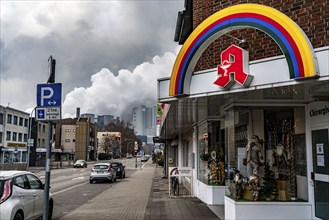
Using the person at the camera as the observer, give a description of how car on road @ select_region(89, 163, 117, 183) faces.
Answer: facing away from the viewer

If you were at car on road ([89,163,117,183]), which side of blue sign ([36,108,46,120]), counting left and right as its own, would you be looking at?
back

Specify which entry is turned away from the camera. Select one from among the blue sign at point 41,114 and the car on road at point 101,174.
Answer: the car on road

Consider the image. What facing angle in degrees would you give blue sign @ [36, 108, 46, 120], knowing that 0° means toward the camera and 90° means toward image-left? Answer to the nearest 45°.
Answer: approximately 0°

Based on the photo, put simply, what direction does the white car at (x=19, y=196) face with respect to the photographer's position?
facing away from the viewer and to the right of the viewer

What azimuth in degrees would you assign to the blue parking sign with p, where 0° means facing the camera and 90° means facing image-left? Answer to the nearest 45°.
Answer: approximately 0°

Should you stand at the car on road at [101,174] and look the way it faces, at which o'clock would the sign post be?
The sign post is roughly at 6 o'clock from the car on road.

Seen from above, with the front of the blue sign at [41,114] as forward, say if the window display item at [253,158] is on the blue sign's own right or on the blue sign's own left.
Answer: on the blue sign's own left

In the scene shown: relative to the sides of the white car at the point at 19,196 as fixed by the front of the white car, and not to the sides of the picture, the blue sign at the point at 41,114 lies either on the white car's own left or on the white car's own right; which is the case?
on the white car's own right

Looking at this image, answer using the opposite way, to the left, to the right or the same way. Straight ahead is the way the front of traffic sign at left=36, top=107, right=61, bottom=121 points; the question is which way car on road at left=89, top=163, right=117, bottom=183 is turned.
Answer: the opposite way

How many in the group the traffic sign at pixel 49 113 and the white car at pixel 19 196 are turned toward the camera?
1

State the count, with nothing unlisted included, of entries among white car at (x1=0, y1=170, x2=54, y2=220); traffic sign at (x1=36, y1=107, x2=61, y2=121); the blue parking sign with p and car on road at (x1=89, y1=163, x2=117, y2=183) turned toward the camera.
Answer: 2

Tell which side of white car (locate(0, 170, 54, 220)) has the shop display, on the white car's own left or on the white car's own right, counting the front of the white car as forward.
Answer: on the white car's own right
